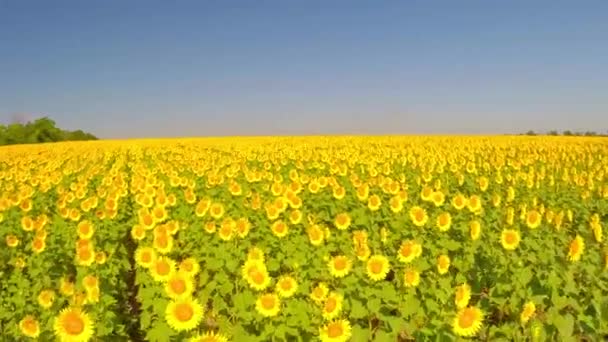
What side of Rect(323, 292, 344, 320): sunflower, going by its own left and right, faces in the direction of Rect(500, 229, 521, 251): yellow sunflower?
back

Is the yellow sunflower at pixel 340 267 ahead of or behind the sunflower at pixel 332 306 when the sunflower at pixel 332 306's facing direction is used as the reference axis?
behind

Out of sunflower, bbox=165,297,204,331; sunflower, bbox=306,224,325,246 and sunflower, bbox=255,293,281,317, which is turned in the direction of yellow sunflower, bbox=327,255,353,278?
sunflower, bbox=306,224,325,246

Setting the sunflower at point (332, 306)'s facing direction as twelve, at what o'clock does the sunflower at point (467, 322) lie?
the sunflower at point (467, 322) is roughly at 8 o'clock from the sunflower at point (332, 306).

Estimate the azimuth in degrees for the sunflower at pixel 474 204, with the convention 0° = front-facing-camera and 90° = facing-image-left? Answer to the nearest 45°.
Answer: approximately 0°

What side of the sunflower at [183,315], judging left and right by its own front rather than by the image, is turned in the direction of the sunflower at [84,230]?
back

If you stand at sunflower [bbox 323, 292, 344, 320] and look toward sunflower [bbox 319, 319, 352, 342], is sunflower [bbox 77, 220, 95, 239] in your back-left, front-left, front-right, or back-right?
back-right

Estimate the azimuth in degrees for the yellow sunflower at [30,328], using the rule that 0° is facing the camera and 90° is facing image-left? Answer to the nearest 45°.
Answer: approximately 0°

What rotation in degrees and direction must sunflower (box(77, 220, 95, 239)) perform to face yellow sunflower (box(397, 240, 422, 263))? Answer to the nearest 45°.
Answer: approximately 45° to its left

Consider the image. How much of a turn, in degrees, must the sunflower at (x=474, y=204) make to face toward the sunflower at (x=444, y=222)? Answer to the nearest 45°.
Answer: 0° — it already faces it

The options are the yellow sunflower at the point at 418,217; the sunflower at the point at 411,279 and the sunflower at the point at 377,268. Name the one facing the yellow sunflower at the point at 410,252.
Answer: the yellow sunflower at the point at 418,217

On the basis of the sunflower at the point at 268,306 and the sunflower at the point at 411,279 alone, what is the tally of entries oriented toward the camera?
2
